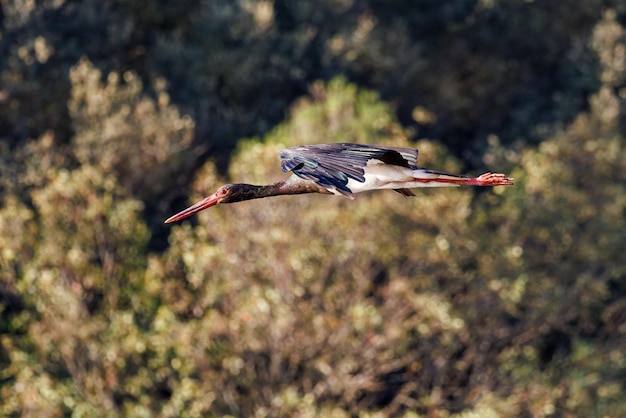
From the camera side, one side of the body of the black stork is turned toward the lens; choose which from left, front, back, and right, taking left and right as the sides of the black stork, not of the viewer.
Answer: left
